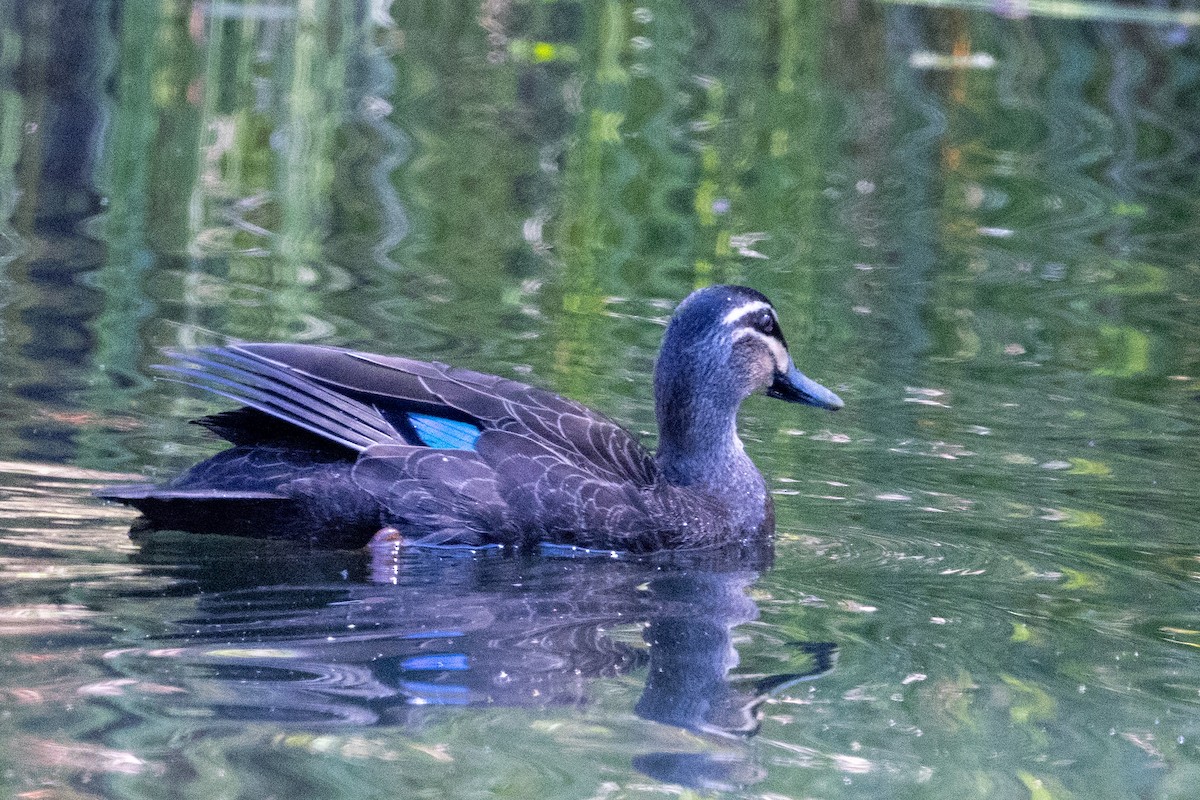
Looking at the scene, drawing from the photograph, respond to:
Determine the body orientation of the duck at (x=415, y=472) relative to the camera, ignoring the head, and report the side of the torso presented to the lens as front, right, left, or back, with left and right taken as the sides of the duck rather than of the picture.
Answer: right
